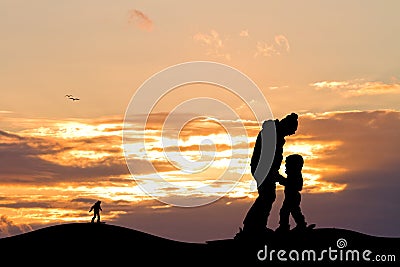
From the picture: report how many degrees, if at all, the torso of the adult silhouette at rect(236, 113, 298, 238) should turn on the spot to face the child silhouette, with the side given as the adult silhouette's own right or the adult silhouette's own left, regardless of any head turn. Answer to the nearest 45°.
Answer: approximately 45° to the adult silhouette's own left

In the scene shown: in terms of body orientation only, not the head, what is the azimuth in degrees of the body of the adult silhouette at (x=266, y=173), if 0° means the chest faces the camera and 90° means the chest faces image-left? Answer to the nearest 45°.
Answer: approximately 270°
